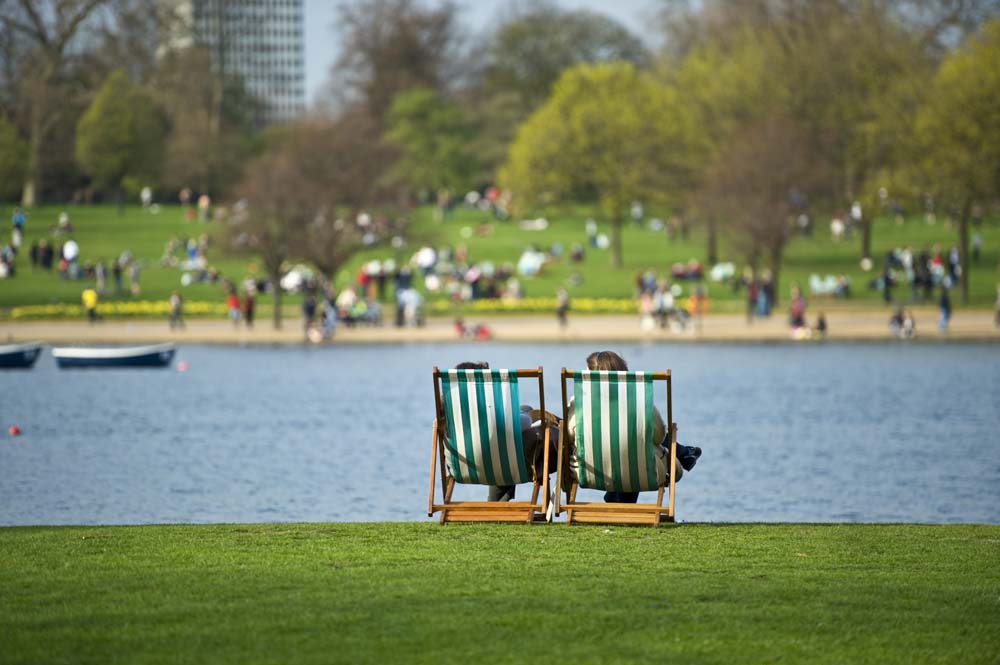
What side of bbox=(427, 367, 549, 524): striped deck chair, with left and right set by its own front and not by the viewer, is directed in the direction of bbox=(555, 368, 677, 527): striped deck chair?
right

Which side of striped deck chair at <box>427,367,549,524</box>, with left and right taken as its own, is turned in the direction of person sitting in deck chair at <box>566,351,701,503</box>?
right

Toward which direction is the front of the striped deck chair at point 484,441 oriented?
away from the camera

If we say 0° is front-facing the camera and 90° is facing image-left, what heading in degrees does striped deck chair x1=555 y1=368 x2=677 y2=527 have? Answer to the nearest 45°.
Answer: approximately 180°

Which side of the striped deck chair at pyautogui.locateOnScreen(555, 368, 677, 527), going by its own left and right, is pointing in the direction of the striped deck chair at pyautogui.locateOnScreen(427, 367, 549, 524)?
left

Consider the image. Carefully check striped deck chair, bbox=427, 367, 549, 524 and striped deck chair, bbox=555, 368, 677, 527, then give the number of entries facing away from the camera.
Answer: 2
